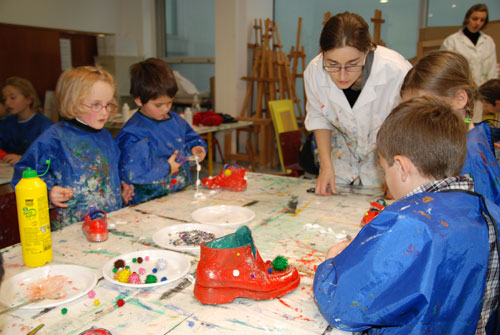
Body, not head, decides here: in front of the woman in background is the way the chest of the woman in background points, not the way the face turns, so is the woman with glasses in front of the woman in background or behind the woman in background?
in front

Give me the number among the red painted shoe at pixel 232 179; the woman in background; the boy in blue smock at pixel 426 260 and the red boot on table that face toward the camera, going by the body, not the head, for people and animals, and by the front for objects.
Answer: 1

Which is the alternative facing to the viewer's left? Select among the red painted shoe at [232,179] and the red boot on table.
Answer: the red painted shoe

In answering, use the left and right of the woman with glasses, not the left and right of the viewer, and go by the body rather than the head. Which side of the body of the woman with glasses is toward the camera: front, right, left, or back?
front

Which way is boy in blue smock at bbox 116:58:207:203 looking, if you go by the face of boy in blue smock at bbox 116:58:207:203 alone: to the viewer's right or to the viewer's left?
to the viewer's right

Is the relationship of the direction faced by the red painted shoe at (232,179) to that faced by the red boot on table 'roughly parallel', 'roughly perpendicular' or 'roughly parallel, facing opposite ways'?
roughly parallel, facing opposite ways

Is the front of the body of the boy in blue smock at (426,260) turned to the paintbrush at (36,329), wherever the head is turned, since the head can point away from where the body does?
no

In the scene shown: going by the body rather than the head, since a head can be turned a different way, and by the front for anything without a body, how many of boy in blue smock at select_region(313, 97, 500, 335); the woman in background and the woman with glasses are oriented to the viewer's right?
0

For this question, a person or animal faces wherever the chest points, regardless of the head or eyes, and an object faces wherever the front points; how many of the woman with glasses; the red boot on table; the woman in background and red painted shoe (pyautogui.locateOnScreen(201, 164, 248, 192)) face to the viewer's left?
1

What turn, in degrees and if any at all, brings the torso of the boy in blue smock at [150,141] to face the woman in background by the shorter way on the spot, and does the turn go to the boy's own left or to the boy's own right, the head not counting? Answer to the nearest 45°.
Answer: approximately 90° to the boy's own left

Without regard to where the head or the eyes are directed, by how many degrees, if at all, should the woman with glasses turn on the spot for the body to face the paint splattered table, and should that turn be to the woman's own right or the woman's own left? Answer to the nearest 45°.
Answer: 0° — they already face it

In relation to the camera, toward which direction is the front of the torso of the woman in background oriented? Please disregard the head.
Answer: toward the camera

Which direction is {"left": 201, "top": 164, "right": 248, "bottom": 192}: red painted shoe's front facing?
to the viewer's left

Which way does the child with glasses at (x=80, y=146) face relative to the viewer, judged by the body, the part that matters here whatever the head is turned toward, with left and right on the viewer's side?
facing the viewer and to the right of the viewer

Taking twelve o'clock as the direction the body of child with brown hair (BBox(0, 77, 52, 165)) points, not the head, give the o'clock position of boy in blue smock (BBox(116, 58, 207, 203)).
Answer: The boy in blue smock is roughly at 10 o'clock from the child with brown hair.

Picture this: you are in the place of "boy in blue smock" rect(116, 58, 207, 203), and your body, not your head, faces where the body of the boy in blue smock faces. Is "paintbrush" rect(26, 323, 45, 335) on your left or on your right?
on your right

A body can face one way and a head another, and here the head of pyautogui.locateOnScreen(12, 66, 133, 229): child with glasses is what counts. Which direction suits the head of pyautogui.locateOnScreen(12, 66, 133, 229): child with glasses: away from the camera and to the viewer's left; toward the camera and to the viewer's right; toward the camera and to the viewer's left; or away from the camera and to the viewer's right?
toward the camera and to the viewer's right

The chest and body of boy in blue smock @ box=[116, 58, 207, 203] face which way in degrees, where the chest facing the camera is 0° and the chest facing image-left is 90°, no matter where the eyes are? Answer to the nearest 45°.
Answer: approximately 315°

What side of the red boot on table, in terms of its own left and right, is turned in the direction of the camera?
right
